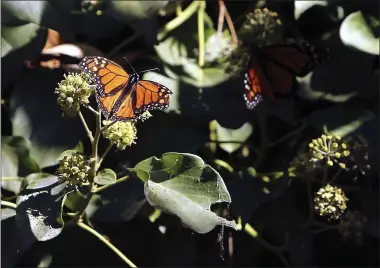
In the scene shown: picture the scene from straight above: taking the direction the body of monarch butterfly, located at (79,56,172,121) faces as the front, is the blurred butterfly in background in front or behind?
in front

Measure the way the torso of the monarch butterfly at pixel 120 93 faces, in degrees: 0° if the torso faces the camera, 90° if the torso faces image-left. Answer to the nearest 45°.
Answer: approximately 225°
